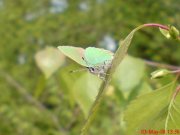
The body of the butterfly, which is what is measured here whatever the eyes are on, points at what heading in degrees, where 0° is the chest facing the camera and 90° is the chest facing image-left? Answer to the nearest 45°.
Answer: approximately 90°
